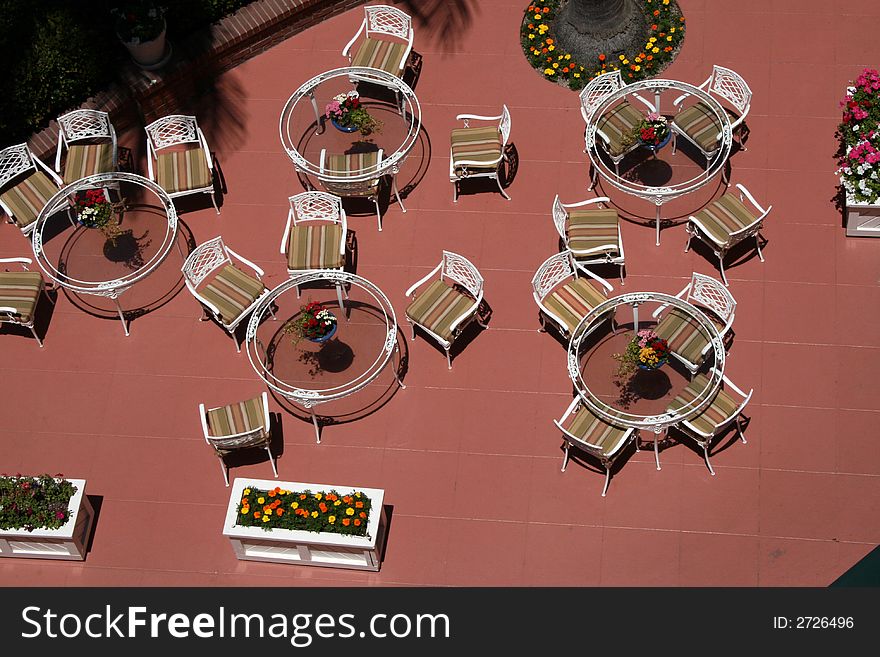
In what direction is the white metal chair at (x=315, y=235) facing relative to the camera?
toward the camera

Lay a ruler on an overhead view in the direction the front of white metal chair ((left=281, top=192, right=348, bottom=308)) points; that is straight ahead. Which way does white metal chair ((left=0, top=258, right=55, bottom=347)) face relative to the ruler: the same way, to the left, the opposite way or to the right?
to the left

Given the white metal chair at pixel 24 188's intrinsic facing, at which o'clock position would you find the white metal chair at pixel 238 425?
the white metal chair at pixel 238 425 is roughly at 12 o'clock from the white metal chair at pixel 24 188.

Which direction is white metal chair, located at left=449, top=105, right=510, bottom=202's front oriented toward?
to the viewer's left

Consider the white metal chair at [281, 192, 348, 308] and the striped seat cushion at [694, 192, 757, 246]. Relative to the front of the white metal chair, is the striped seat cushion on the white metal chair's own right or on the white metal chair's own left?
on the white metal chair's own left

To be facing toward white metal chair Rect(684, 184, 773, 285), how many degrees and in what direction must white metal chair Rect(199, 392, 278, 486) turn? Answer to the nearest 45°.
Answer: approximately 90° to its right

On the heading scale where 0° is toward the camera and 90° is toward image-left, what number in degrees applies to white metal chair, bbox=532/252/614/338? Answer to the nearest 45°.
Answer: approximately 315°

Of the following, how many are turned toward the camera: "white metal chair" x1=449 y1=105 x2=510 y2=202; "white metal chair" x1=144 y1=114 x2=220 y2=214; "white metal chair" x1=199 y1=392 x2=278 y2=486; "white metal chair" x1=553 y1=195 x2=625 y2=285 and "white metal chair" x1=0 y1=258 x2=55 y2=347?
1

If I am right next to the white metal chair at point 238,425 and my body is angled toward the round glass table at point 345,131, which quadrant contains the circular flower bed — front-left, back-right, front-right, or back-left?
front-right

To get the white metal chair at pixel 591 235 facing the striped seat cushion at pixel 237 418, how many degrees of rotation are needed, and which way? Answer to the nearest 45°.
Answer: approximately 180°

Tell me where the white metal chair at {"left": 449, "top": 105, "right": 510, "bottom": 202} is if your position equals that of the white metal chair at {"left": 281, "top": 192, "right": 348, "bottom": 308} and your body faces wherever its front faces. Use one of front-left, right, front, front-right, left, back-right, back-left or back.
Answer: left

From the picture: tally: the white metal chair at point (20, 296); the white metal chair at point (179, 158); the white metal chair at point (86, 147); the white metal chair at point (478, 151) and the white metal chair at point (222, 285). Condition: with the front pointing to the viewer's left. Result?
1

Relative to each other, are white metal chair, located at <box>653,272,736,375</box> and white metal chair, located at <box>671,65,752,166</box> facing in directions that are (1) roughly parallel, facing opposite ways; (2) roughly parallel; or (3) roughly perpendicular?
roughly parallel

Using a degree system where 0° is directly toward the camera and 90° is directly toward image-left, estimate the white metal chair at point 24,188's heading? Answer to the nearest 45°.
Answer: approximately 315°

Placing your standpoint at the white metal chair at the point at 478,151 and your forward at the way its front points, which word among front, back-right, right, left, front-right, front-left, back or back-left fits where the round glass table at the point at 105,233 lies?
front

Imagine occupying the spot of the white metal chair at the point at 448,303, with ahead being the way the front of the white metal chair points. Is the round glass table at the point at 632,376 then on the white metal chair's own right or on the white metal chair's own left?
on the white metal chair's own left

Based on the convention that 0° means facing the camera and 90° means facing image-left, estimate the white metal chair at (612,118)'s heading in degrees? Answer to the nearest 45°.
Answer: approximately 315°
